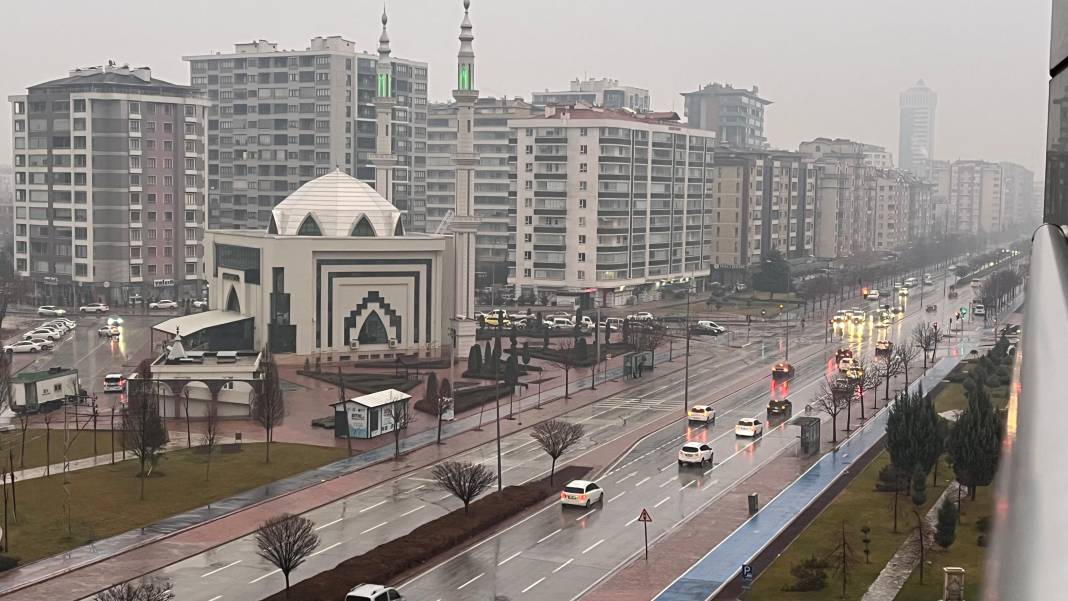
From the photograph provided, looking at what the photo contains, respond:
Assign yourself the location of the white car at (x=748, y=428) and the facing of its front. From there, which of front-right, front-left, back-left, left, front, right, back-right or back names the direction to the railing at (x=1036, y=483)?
back-right

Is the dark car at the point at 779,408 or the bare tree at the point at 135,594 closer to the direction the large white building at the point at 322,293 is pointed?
the bare tree

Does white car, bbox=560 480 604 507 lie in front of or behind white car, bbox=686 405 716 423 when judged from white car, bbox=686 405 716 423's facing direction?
behind

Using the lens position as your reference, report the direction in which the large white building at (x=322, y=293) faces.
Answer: facing the viewer

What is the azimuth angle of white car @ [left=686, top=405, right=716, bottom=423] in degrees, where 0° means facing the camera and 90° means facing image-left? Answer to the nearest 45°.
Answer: approximately 225°

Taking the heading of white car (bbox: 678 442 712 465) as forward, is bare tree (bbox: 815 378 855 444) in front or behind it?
in front

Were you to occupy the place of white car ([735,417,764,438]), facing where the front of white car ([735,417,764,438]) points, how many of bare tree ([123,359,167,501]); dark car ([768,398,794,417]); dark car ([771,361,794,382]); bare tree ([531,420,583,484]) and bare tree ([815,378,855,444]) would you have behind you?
2

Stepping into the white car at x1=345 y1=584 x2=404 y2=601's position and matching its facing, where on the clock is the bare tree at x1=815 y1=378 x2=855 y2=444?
The bare tree is roughly at 12 o'clock from the white car.

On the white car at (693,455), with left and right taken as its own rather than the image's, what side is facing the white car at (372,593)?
back

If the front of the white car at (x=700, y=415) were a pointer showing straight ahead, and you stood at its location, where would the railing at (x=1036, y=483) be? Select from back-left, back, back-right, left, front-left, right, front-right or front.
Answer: back-right

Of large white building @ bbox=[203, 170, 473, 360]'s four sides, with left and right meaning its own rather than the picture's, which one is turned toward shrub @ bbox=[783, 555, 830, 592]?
front

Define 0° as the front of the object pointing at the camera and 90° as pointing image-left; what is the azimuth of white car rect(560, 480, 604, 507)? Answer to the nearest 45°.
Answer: approximately 225°

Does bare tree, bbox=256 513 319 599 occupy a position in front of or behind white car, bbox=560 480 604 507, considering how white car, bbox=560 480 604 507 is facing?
behind

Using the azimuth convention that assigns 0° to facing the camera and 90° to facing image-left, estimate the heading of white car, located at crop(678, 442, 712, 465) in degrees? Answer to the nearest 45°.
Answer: approximately 225°

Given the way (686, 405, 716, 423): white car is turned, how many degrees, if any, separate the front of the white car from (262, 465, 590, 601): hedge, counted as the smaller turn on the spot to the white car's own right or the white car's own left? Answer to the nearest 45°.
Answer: approximately 135° to the white car's own right

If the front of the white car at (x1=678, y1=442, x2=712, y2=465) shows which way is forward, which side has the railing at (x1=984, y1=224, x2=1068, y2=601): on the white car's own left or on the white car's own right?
on the white car's own right
